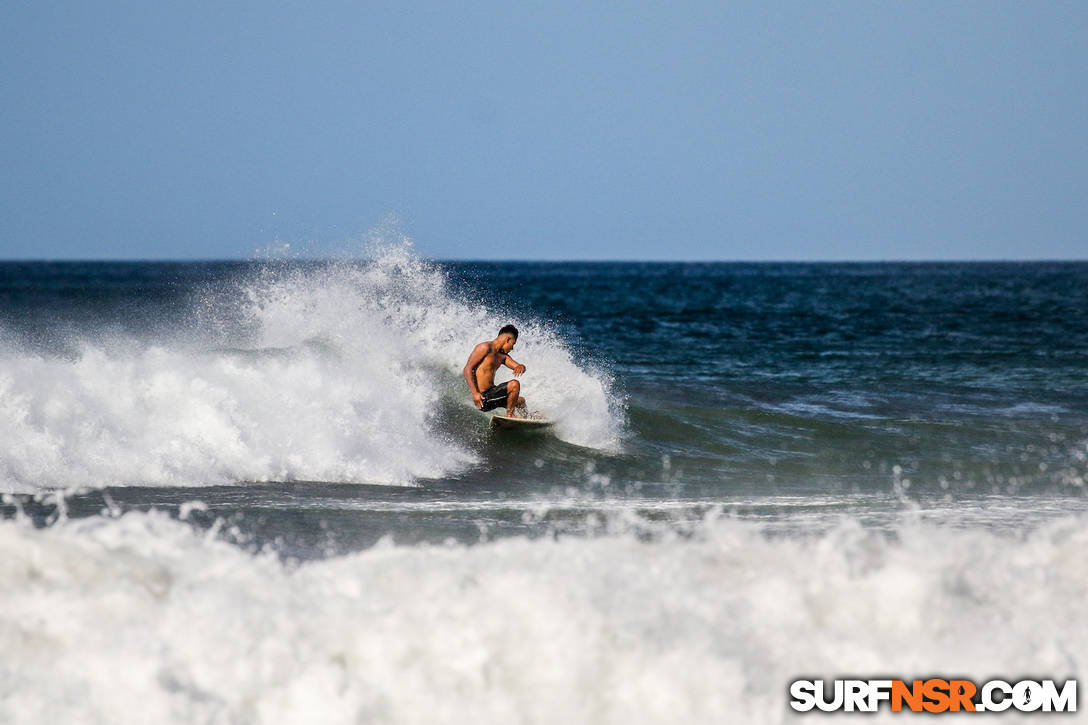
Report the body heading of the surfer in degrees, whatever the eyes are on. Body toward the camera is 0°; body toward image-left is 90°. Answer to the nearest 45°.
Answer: approximately 315°
